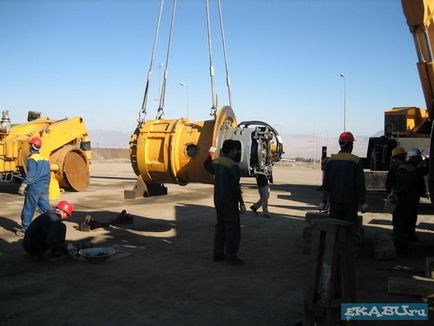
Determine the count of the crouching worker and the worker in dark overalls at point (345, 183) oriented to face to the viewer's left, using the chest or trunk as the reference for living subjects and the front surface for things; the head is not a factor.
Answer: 0

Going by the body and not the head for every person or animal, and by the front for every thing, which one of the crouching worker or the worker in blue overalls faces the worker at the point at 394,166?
the crouching worker

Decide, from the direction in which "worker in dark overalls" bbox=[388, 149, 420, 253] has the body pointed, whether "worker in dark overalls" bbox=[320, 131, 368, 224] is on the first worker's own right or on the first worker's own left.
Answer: on the first worker's own left

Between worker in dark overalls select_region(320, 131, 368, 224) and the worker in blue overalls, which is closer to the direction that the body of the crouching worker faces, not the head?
the worker in dark overalls

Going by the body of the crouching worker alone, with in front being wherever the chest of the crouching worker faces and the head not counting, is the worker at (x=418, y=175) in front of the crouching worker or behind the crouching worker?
in front

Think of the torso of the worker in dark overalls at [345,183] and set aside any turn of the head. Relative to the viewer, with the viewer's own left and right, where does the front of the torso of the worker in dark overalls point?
facing away from the viewer

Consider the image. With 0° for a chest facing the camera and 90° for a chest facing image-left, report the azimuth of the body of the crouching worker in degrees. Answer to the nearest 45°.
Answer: approximately 270°

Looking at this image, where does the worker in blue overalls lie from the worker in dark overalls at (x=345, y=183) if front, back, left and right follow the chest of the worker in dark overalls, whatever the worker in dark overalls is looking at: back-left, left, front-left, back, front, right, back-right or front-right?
left

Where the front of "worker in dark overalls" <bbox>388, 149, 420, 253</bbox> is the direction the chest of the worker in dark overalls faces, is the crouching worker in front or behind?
in front
